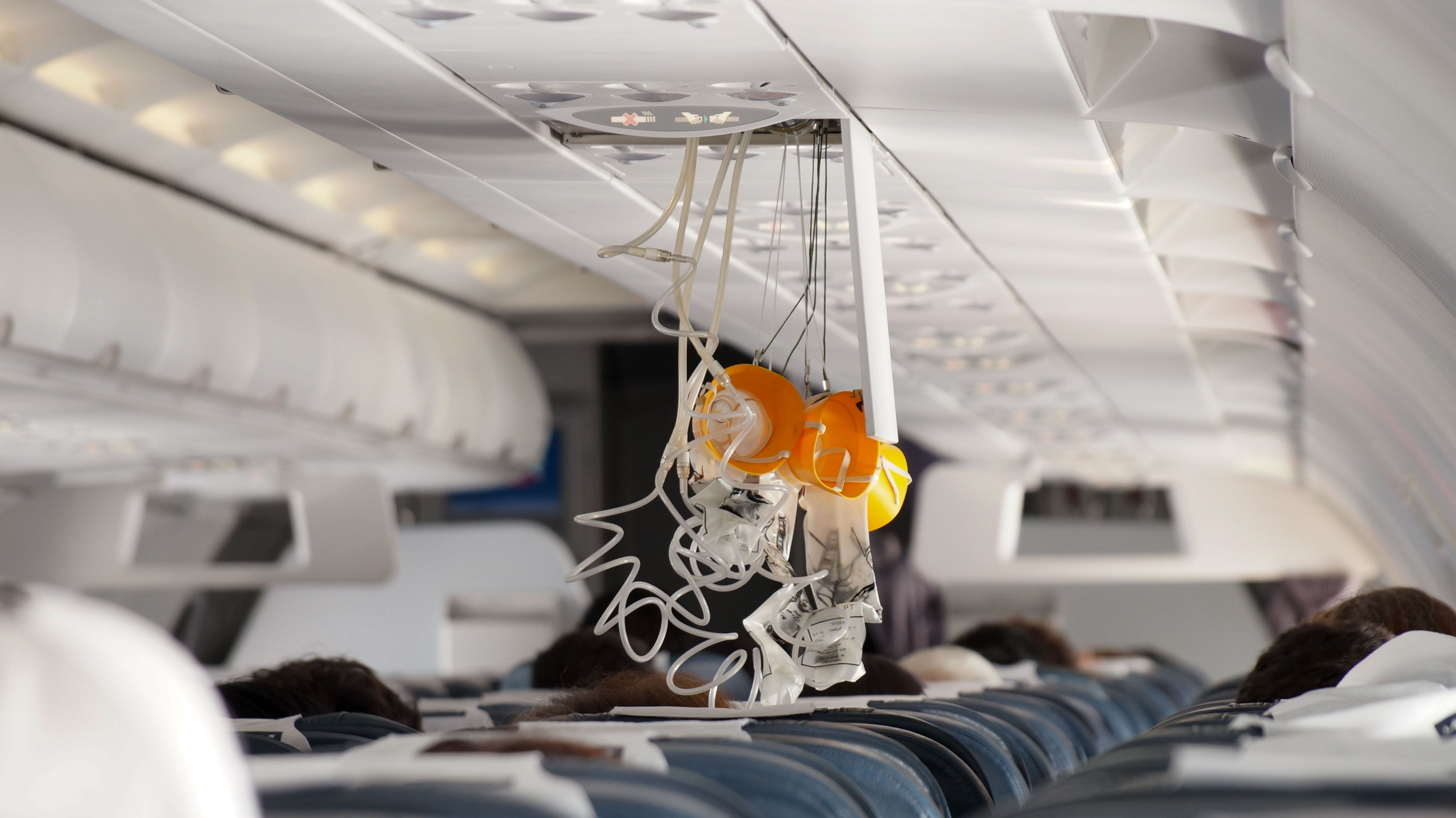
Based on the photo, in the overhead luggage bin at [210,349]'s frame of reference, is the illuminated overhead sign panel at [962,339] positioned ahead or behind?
ahead

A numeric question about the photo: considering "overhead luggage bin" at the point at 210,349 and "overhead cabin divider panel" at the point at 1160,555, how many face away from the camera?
0

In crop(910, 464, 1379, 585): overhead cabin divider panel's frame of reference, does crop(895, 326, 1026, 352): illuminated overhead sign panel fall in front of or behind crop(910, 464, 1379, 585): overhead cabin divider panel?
in front

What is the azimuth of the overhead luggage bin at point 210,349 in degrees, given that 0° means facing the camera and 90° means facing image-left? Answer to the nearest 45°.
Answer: approximately 315°

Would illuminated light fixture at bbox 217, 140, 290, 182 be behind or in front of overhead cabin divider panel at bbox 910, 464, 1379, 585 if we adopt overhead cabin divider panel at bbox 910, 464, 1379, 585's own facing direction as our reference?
in front

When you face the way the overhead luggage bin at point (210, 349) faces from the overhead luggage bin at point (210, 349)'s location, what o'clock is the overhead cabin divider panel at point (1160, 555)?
the overhead cabin divider panel at point (1160, 555) is roughly at 10 o'clock from the overhead luggage bin at point (210, 349).
